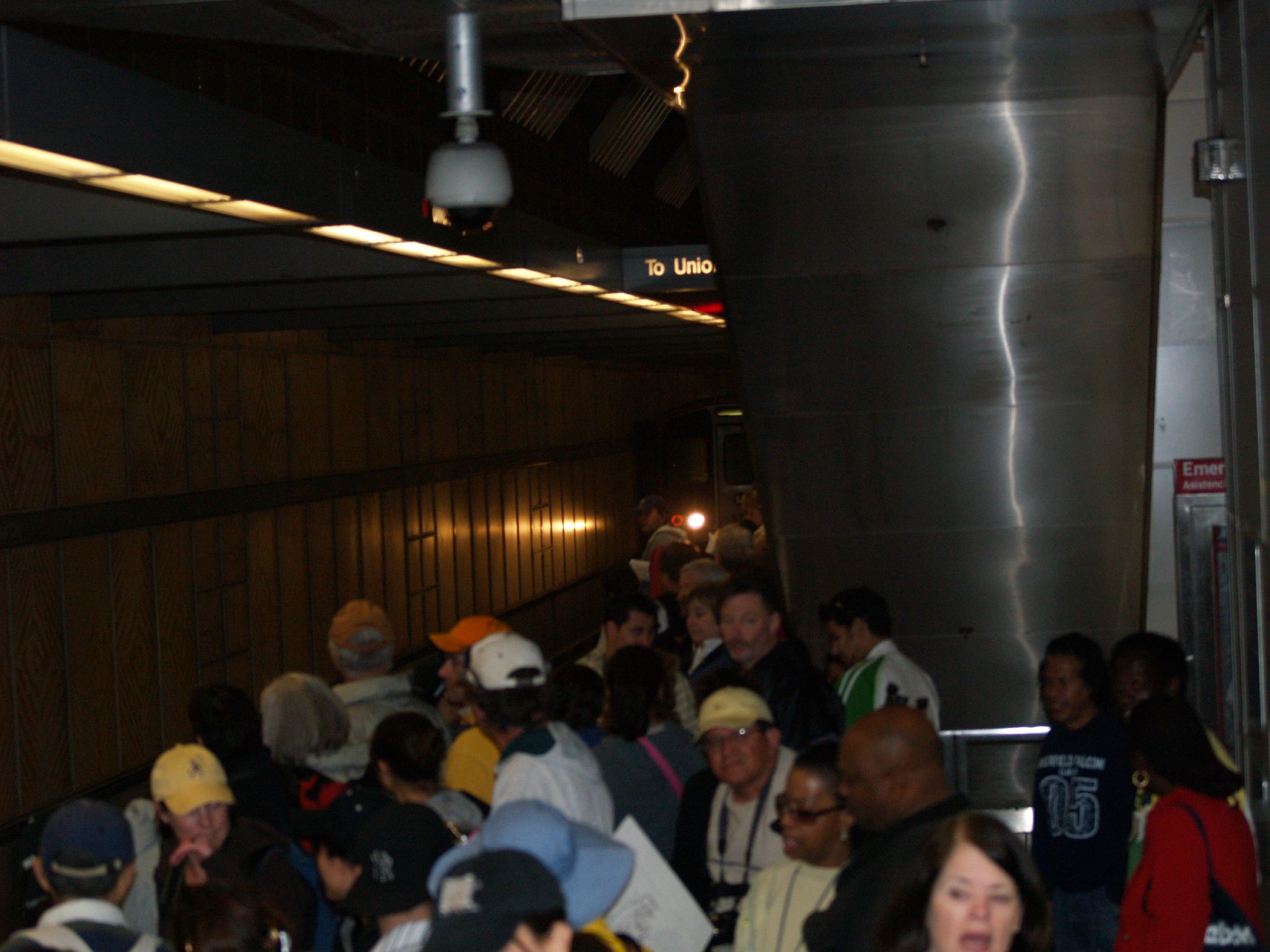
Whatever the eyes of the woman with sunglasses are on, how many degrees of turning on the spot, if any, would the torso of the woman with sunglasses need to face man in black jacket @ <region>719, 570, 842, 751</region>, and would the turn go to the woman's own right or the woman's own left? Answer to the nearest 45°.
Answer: approximately 135° to the woman's own right

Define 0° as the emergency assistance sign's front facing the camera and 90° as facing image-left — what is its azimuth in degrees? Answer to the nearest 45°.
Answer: approximately 0°

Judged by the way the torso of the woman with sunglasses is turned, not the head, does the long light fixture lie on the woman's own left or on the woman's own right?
on the woman's own right

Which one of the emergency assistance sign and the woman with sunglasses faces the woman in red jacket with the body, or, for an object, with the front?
the emergency assistance sign

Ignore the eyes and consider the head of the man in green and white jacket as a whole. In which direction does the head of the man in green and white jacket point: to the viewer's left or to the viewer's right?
to the viewer's left

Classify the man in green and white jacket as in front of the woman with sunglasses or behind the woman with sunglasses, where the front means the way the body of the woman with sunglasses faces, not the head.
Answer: behind

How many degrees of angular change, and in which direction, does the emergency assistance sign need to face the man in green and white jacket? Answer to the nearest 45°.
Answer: approximately 45° to its right

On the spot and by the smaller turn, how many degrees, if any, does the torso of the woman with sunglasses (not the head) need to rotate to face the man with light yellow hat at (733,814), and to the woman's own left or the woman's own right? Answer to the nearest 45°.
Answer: approximately 135° to the woman's own right

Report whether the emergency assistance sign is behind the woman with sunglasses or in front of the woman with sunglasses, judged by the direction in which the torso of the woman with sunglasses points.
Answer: behind
